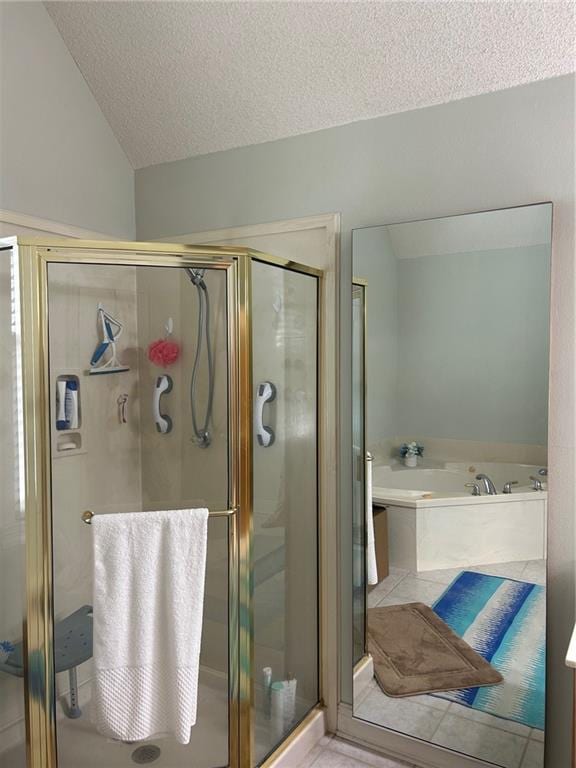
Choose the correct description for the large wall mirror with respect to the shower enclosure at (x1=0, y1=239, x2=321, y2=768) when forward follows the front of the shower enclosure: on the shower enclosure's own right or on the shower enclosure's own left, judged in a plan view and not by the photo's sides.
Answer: on the shower enclosure's own left

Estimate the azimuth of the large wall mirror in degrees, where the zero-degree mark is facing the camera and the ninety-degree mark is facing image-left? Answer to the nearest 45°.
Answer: approximately 45°

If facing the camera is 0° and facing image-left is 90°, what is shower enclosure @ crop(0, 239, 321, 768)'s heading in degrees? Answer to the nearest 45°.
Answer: approximately 0°
